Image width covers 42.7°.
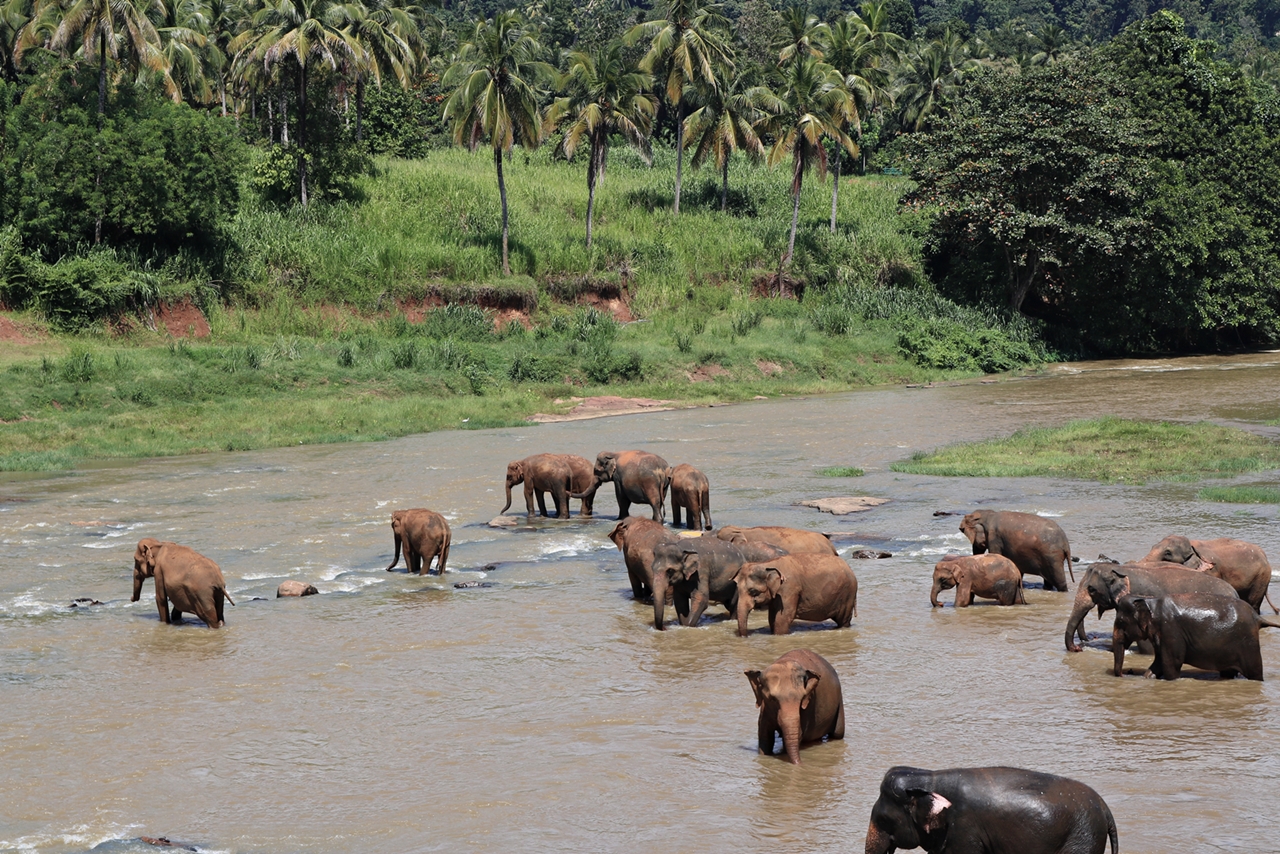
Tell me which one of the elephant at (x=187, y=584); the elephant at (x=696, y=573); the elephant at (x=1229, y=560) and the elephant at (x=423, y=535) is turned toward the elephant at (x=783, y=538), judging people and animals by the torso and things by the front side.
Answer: the elephant at (x=1229, y=560)

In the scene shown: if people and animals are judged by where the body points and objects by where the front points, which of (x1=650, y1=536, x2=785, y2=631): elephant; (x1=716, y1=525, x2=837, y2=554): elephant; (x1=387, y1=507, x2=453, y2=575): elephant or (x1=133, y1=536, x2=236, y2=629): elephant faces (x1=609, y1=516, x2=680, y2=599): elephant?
(x1=716, y1=525, x2=837, y2=554): elephant

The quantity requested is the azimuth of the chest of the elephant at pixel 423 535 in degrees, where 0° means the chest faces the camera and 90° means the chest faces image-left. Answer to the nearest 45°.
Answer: approximately 135°

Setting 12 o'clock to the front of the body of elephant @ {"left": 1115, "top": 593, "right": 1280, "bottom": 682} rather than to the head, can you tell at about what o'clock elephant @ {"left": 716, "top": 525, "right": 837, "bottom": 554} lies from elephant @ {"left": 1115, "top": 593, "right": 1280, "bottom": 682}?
elephant @ {"left": 716, "top": 525, "right": 837, "bottom": 554} is roughly at 1 o'clock from elephant @ {"left": 1115, "top": 593, "right": 1280, "bottom": 682}.

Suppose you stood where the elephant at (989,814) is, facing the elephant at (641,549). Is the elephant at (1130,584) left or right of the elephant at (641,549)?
right

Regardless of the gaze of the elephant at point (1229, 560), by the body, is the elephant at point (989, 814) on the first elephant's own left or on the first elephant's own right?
on the first elephant's own left

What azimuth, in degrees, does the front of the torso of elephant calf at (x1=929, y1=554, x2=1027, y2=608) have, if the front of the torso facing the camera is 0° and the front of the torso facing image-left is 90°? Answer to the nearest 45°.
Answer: approximately 90°

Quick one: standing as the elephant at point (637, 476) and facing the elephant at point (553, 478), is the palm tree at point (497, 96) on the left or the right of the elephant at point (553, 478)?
right

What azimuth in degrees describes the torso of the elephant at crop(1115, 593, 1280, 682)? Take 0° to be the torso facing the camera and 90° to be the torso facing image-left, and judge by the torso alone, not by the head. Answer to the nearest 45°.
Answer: approximately 90°

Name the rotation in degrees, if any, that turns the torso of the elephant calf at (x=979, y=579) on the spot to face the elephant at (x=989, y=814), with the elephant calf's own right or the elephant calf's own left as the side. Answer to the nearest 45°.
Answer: approximately 90° to the elephant calf's own left

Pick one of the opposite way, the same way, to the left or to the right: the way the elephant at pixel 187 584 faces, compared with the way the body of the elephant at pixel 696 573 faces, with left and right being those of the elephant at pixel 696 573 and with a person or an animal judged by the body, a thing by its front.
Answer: to the right

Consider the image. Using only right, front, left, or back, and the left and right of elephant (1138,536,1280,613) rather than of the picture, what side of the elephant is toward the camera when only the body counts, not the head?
left

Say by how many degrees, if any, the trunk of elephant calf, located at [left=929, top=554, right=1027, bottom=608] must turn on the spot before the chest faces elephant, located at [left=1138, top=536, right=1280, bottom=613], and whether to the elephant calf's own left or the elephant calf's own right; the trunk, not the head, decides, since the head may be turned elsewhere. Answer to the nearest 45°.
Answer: approximately 180°

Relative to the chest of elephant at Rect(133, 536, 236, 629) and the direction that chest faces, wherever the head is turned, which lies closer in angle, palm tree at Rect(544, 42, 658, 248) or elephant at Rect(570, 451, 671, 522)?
the palm tree

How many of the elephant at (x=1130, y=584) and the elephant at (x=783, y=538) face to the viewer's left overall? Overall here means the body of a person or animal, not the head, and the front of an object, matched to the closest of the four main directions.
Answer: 2

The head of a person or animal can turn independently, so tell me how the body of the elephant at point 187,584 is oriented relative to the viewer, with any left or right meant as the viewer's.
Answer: facing away from the viewer and to the left of the viewer

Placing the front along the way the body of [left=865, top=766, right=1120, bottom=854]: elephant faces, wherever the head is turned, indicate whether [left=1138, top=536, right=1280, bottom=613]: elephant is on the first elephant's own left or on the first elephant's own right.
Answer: on the first elephant's own right
